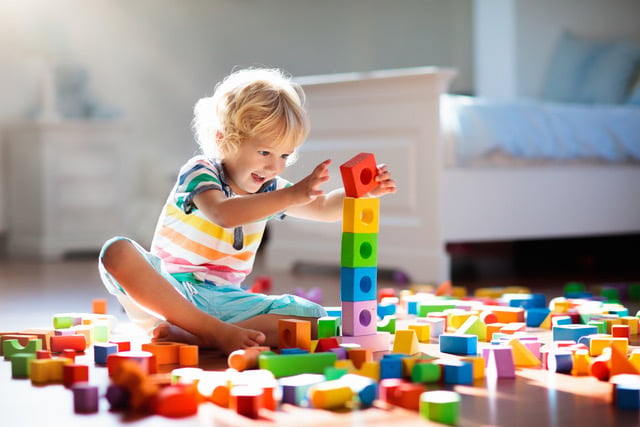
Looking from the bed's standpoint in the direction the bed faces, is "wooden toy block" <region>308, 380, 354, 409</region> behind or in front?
in front

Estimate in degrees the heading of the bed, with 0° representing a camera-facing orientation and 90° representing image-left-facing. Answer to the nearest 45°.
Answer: approximately 45°

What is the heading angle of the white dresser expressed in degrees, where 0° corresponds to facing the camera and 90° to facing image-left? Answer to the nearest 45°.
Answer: approximately 315°

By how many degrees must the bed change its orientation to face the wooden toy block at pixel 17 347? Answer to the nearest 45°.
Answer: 0° — it already faces it

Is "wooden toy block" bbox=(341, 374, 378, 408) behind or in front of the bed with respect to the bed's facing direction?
in front

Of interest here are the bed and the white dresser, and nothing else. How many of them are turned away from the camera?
0

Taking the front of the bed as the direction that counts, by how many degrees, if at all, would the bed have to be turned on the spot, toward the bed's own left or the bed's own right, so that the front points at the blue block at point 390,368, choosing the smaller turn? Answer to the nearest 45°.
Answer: approximately 45° to the bed's own left

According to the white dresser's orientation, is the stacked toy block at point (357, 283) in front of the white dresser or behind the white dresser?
in front

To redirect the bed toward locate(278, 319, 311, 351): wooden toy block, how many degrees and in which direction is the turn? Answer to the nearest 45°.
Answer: approximately 45° to its left
